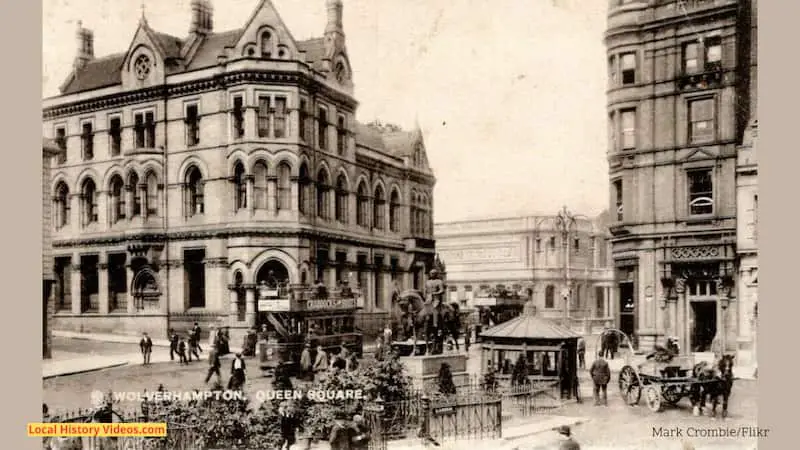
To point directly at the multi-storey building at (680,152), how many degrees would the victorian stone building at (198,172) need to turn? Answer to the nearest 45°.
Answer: approximately 90° to its left

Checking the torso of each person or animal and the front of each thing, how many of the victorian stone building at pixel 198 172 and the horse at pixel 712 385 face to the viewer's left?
0

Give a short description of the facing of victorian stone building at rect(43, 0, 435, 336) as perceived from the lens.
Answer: facing the viewer

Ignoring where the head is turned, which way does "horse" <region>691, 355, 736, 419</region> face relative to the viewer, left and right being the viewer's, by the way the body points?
facing the viewer and to the right of the viewer
